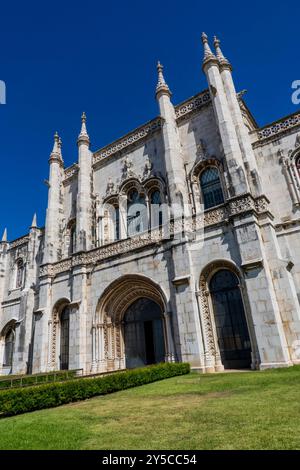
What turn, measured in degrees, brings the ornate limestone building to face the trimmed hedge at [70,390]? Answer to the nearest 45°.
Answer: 0° — it already faces it

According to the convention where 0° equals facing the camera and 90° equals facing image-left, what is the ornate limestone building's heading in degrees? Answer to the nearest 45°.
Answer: approximately 45°
